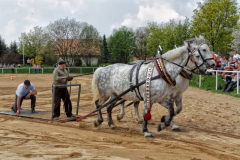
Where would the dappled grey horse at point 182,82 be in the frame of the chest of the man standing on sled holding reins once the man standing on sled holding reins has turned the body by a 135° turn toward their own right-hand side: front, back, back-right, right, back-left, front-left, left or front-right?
back-left

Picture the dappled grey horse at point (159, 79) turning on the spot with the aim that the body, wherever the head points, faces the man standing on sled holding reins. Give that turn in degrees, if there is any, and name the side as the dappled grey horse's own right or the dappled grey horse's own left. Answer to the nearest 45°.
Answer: approximately 135° to the dappled grey horse's own left

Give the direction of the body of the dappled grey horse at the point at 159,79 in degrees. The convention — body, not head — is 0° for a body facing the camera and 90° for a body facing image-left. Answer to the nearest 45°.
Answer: approximately 270°

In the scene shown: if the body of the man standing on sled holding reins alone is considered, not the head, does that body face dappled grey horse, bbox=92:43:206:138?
yes

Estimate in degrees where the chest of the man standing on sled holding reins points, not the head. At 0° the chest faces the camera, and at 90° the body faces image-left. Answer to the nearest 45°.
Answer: approximately 315°

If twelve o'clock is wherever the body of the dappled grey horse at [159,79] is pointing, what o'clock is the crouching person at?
The crouching person is roughly at 7 o'clock from the dappled grey horse.

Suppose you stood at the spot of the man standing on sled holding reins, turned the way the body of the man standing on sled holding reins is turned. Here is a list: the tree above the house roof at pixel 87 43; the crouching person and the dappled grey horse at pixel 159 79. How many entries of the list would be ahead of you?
1

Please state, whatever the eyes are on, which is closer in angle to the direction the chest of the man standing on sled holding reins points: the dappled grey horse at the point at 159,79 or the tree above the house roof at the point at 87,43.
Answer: the dappled grey horse

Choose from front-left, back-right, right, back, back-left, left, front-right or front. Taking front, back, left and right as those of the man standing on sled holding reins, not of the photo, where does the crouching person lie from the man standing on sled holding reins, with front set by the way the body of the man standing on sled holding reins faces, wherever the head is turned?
back

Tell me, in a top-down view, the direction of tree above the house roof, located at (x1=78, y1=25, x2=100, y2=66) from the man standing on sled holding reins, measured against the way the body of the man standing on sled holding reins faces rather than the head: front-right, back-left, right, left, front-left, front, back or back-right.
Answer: back-left

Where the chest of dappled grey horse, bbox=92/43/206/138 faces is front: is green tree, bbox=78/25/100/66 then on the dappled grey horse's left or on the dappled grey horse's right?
on the dappled grey horse's left

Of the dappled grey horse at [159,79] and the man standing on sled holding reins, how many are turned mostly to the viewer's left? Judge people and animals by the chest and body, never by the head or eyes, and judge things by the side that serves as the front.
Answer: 0
